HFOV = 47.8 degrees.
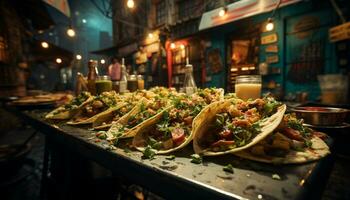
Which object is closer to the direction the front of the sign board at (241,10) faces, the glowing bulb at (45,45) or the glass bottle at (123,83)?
the glass bottle

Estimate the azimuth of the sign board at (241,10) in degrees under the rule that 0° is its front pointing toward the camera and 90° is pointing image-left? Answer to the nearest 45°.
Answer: approximately 45°

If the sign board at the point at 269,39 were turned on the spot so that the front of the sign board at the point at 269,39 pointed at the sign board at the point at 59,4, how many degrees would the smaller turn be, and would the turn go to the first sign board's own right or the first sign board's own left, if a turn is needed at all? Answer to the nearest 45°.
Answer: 0° — it already faces it

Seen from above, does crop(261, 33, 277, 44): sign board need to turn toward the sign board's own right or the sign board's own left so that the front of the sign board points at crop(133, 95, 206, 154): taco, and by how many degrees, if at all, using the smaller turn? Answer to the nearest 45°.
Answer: approximately 45° to the sign board's own left

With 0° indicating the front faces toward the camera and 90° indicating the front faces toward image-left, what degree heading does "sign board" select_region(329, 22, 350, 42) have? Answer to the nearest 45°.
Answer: approximately 45°

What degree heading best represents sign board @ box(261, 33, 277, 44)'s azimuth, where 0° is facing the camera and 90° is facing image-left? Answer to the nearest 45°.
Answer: approximately 45°

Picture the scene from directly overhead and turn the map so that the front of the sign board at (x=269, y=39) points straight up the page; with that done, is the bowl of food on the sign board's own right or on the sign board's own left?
on the sign board's own left

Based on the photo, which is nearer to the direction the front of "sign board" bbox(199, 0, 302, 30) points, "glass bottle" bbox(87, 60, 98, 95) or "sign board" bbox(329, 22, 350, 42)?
the glass bottle
